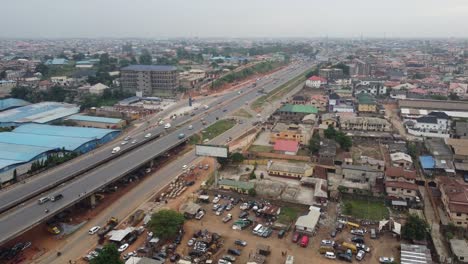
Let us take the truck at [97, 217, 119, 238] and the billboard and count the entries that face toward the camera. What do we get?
1

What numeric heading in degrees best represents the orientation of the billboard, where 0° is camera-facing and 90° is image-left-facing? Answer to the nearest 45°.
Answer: approximately 0°

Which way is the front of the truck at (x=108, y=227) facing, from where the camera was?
facing away from the viewer and to the right of the viewer

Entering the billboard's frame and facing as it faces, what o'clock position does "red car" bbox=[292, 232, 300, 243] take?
The red car is roughly at 11 o'clock from the billboard.

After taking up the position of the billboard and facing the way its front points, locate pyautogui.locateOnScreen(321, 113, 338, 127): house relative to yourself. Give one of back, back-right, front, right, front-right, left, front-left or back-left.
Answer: back-left

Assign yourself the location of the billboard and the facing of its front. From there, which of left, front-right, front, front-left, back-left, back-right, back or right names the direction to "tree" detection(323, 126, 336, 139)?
back-left

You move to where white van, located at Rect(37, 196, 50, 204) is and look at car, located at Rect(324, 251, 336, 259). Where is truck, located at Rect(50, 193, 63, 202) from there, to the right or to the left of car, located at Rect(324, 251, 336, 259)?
left

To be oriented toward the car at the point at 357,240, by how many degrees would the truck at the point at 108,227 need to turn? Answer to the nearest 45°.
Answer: approximately 90° to its right

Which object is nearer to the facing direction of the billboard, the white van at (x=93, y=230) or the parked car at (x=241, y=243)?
the parked car

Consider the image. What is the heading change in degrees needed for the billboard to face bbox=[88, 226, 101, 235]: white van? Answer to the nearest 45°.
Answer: approximately 45° to its right

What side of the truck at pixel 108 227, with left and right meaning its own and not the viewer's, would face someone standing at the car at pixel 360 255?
right
